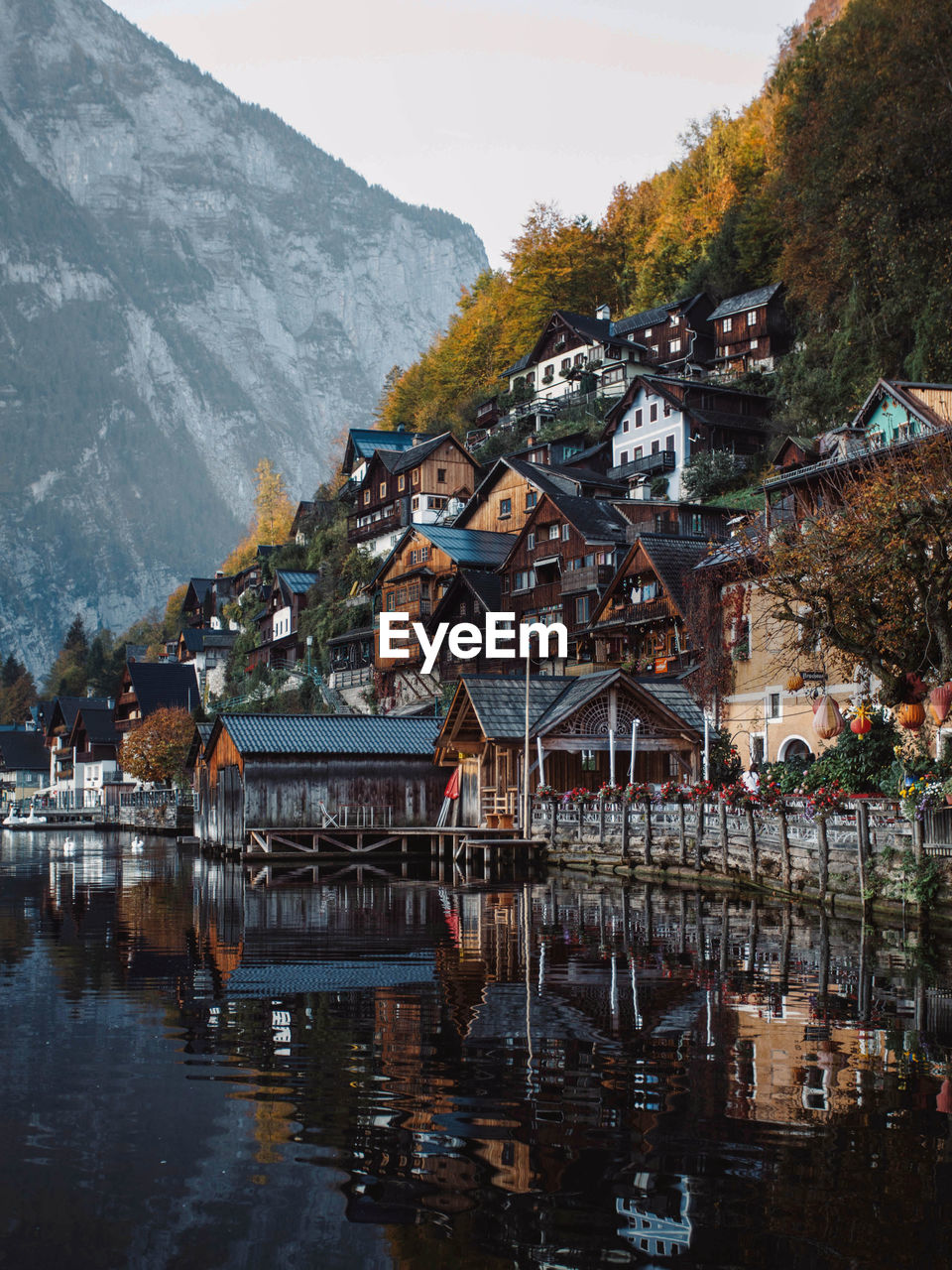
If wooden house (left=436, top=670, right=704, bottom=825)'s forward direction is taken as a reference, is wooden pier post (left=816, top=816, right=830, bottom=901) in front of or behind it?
in front

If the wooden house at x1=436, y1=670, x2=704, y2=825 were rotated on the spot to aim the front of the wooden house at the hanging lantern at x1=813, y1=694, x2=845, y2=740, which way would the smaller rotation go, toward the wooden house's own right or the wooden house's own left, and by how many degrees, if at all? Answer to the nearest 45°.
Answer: approximately 45° to the wooden house's own left

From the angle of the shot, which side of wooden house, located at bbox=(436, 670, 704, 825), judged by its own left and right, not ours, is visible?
front

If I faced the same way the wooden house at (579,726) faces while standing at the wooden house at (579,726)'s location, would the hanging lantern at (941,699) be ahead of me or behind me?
ahead

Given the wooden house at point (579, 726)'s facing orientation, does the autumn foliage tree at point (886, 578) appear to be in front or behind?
in front

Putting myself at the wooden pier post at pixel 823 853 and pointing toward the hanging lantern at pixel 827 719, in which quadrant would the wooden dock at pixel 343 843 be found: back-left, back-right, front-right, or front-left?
front-left

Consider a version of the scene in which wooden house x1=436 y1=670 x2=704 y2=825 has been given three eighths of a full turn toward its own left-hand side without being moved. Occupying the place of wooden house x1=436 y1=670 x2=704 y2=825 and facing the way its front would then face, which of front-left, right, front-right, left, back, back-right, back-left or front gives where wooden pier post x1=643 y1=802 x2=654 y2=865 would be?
back-right

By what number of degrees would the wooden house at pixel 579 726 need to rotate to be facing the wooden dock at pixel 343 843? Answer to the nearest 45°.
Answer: approximately 90° to its right
